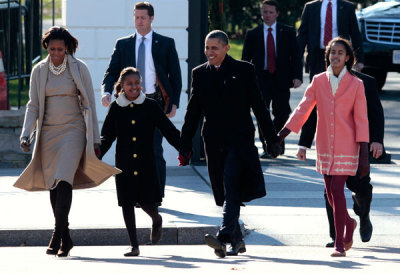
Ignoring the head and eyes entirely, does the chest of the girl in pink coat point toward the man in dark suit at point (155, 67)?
no

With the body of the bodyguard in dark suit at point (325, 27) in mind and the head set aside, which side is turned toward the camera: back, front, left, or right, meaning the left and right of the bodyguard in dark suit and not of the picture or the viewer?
front

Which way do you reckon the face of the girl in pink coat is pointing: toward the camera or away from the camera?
toward the camera

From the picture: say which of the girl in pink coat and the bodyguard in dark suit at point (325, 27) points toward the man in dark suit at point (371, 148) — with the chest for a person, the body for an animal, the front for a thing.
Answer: the bodyguard in dark suit

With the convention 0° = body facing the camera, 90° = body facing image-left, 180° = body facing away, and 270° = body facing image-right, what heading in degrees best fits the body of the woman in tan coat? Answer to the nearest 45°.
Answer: approximately 0°

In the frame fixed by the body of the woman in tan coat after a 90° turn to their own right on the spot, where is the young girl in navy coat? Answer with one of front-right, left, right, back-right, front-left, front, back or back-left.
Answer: back

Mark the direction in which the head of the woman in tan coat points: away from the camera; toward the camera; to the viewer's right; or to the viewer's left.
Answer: toward the camera

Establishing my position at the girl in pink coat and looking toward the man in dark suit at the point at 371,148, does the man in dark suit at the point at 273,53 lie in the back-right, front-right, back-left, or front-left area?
front-left

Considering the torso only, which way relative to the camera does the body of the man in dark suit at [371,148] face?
toward the camera

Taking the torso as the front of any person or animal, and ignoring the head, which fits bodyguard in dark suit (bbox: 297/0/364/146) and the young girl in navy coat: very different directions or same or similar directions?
same or similar directions

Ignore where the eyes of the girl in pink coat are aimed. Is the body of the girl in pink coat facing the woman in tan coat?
no

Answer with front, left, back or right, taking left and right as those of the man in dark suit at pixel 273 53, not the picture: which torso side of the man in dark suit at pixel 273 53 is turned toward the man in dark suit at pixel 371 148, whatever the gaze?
front

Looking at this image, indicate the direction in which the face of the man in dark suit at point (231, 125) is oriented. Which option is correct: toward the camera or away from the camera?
toward the camera

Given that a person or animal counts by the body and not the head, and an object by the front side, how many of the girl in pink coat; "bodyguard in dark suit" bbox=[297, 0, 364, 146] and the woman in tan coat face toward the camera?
3

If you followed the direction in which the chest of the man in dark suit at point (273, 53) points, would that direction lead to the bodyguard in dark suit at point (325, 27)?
no
